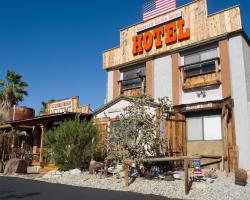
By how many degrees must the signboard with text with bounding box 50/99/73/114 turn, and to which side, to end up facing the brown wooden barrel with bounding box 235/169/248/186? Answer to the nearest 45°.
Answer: approximately 90° to its left

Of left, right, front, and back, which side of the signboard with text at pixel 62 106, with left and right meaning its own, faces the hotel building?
left

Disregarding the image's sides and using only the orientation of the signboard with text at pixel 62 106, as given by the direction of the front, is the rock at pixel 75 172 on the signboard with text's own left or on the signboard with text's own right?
on the signboard with text's own left

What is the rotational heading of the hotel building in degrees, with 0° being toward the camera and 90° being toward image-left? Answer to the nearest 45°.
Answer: approximately 45°

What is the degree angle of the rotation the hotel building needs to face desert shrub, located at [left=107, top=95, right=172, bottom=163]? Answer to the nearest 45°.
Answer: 0° — it already faces it

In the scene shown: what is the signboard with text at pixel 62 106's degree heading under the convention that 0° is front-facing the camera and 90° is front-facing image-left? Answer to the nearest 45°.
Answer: approximately 45°

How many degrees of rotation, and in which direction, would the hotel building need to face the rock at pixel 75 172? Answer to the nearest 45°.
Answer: approximately 45° to its right

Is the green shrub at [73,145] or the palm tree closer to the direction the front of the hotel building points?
the green shrub

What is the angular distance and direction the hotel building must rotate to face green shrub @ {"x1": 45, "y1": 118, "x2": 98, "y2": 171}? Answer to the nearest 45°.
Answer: approximately 45° to its right

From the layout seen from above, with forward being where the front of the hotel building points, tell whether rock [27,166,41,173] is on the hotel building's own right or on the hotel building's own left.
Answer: on the hotel building's own right
